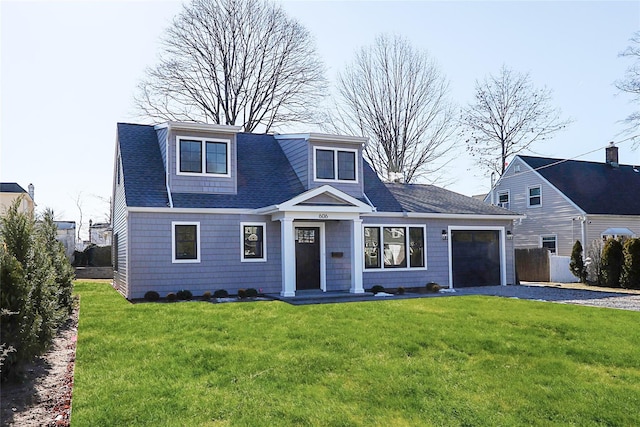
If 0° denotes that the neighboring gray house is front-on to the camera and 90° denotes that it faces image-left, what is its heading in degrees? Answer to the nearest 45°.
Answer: approximately 315°

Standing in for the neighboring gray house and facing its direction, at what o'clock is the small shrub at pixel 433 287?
The small shrub is roughly at 2 o'clock from the neighboring gray house.

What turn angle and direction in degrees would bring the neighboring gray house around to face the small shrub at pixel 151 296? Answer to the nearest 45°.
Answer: approximately 90° to its right

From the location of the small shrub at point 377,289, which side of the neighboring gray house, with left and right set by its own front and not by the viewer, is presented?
right

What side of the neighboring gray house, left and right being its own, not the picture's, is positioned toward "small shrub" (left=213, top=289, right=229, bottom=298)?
right
